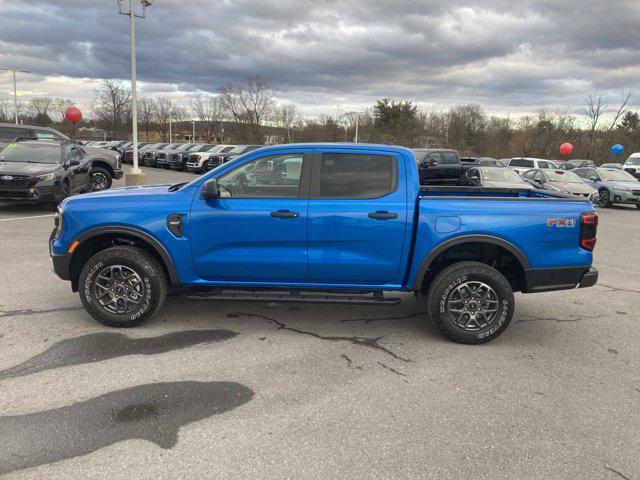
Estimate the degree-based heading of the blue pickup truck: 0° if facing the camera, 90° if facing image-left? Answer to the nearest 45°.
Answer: approximately 90°

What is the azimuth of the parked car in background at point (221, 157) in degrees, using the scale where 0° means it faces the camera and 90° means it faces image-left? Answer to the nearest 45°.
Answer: approximately 45°

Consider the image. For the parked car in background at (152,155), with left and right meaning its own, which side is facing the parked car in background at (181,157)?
left

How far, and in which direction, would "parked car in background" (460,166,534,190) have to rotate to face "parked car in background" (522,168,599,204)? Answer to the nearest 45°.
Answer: approximately 90° to its left

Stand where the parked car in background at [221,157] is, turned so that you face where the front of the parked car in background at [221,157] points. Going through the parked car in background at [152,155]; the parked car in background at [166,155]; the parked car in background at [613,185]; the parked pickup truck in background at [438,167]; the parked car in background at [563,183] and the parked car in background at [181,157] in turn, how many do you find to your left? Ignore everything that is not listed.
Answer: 3

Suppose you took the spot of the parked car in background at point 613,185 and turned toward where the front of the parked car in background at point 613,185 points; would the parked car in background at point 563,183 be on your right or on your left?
on your right

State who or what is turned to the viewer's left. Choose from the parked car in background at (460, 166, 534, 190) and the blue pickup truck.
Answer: the blue pickup truck

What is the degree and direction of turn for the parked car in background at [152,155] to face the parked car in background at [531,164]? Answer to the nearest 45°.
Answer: approximately 90° to its left

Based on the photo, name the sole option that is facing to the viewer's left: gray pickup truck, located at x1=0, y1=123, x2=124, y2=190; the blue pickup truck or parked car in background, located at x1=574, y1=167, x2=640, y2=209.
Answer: the blue pickup truck

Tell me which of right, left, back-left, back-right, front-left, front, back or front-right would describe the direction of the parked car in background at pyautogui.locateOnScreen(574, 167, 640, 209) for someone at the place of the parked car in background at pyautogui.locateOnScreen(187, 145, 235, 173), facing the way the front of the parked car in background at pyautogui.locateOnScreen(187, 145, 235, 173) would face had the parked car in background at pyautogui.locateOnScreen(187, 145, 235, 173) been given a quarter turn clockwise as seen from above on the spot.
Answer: back
